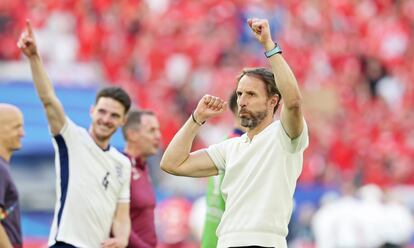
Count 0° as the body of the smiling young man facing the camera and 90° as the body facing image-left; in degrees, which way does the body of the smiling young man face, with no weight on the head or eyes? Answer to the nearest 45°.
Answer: approximately 315°

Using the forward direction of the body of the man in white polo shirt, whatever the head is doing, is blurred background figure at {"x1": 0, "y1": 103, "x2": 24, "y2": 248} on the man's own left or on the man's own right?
on the man's own right

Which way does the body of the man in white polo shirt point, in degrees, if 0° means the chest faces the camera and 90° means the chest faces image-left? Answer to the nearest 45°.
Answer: approximately 45°

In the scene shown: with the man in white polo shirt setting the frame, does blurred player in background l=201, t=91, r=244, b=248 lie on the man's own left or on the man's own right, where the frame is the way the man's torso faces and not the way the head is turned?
on the man's own right

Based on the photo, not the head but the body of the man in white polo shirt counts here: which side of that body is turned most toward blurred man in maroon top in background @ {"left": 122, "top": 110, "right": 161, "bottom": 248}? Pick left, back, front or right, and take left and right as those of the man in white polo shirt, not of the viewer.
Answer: right

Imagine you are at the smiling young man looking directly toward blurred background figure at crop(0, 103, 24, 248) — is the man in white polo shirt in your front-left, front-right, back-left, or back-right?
back-left

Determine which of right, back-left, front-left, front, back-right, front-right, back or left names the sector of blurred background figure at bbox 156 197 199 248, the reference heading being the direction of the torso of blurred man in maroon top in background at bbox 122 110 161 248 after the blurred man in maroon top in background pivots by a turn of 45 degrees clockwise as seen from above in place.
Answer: back-left

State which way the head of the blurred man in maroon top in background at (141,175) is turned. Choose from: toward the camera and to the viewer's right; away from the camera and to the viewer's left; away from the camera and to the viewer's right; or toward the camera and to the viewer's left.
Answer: toward the camera and to the viewer's right

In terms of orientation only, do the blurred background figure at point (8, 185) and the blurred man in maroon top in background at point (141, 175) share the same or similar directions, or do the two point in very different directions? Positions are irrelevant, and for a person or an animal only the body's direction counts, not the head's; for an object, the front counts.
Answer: same or similar directions

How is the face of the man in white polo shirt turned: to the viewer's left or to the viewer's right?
to the viewer's left

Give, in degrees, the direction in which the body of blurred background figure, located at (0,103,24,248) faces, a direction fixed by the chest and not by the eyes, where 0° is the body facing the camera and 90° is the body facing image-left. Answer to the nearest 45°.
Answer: approximately 270°

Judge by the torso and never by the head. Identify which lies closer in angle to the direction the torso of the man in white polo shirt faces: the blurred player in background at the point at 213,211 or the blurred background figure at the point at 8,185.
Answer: the blurred background figure
